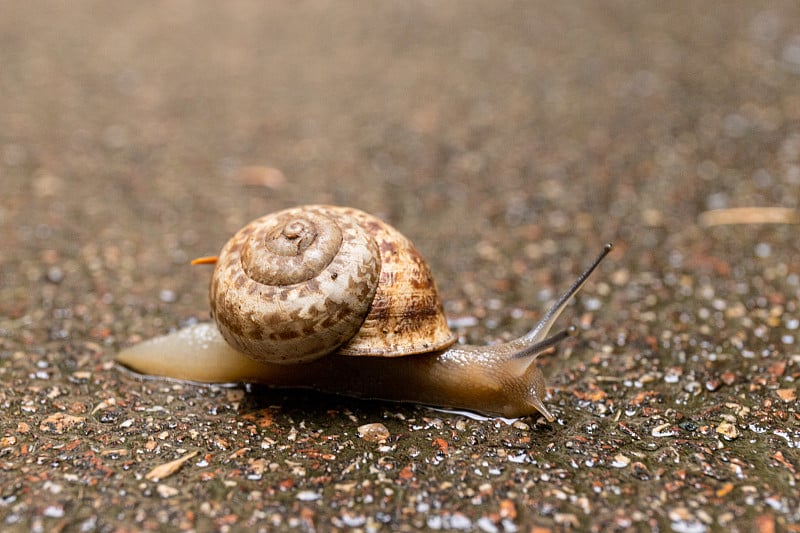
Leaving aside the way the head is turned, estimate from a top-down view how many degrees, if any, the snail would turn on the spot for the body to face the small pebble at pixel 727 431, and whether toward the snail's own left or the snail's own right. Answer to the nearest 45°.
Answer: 0° — it already faces it

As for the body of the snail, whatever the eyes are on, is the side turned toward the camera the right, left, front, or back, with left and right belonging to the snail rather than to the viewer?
right
